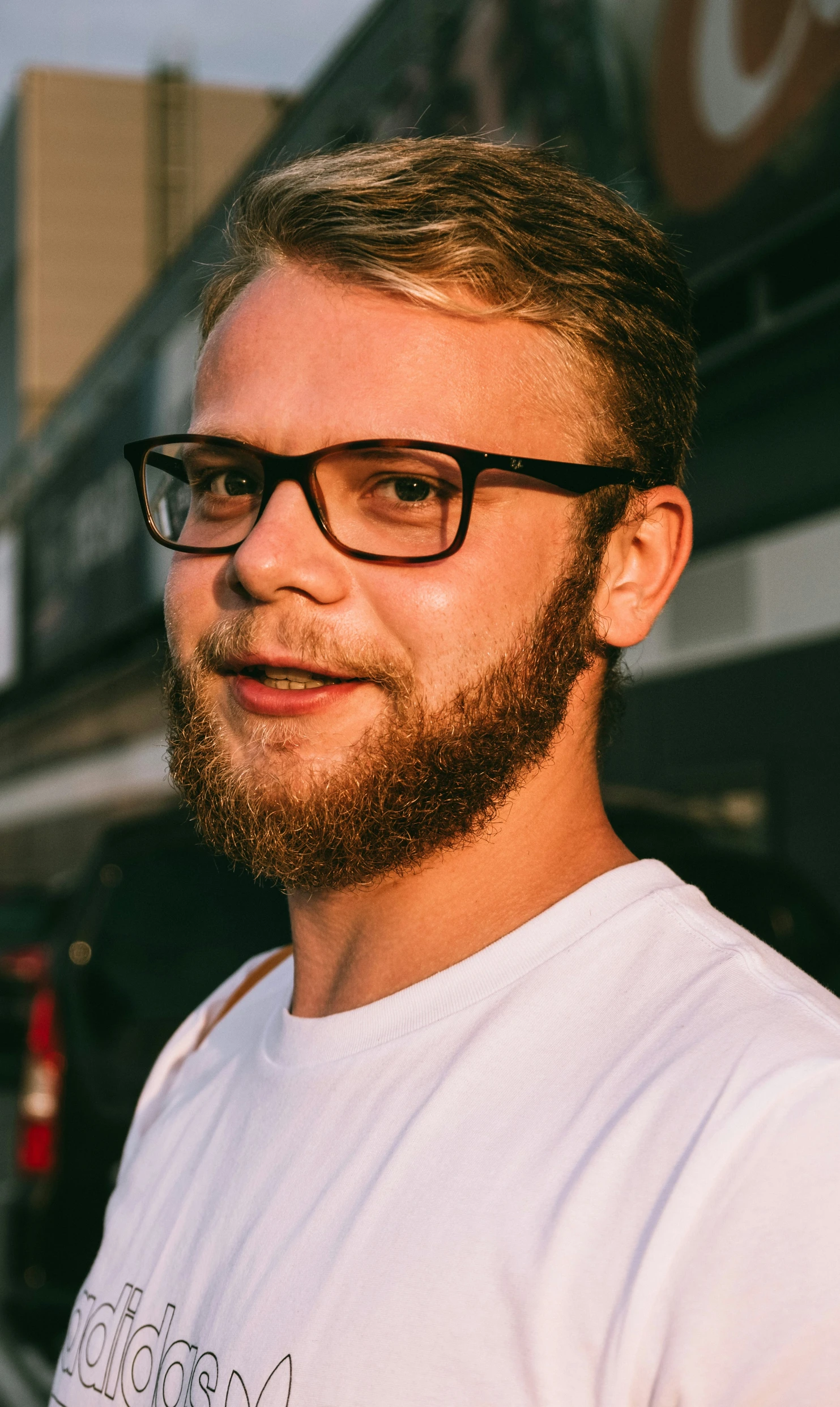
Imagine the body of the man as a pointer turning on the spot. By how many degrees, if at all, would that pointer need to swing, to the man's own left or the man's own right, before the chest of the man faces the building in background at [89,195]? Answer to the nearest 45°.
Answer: approximately 135° to the man's own right

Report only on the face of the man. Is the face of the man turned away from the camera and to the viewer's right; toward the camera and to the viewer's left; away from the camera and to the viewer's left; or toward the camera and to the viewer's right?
toward the camera and to the viewer's left

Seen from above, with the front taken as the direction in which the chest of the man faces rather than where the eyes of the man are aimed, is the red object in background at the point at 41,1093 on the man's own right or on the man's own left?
on the man's own right

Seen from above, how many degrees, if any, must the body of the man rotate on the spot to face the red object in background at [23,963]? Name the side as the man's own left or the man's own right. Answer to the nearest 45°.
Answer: approximately 135° to the man's own right

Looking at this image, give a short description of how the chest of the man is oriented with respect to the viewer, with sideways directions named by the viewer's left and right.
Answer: facing the viewer and to the left of the viewer
